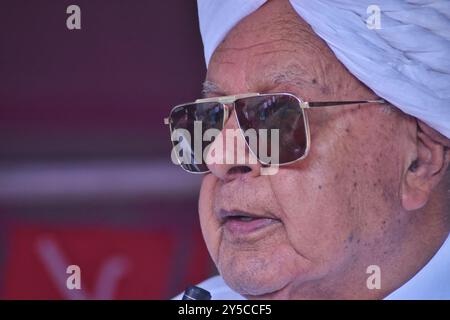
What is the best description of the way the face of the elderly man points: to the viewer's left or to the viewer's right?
to the viewer's left
